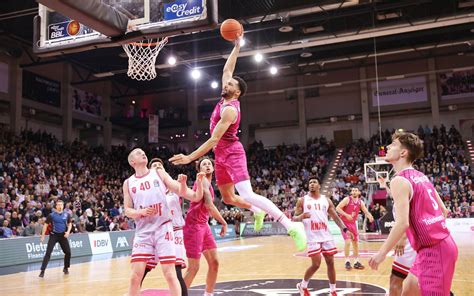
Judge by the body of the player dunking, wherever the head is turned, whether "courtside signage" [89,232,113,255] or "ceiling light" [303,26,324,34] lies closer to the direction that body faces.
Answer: the courtside signage

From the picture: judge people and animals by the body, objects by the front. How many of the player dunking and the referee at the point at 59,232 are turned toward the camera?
1

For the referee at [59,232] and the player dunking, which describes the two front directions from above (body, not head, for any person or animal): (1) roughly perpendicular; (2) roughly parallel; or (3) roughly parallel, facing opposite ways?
roughly perpendicular

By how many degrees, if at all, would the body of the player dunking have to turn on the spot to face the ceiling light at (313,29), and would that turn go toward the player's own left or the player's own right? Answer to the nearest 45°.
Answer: approximately 90° to the player's own right

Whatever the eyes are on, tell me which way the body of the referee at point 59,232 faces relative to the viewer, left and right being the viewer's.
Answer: facing the viewer

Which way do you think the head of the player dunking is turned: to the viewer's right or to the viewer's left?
to the viewer's left

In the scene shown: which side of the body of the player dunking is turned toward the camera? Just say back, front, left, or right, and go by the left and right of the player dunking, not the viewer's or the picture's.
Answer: left

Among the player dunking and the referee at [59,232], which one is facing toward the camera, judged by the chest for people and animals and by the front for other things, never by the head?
the referee

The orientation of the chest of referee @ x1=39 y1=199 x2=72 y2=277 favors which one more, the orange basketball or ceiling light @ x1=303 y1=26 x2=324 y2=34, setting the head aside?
the orange basketball

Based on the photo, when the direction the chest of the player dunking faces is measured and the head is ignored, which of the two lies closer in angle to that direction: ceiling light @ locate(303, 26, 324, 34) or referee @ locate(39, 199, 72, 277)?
the referee

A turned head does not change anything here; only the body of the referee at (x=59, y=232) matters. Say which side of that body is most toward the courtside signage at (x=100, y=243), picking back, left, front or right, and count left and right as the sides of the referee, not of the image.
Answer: back
